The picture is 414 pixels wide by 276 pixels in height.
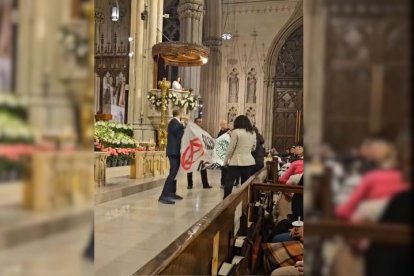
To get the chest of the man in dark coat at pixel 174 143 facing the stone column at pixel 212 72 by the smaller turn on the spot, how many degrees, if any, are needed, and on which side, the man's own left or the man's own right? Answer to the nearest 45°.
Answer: approximately 90° to the man's own left

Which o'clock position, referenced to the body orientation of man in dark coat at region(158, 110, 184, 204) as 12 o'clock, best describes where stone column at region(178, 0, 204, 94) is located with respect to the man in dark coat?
The stone column is roughly at 9 o'clock from the man in dark coat.

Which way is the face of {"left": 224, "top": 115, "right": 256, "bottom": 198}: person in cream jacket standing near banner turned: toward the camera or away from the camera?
away from the camera

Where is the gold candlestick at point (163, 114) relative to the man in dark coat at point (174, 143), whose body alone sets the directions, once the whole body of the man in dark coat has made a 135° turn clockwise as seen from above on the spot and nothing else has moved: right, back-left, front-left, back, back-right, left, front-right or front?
back-right

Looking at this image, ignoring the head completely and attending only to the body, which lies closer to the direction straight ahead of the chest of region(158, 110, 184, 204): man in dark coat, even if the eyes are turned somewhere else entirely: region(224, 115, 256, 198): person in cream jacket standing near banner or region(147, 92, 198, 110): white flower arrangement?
the person in cream jacket standing near banner

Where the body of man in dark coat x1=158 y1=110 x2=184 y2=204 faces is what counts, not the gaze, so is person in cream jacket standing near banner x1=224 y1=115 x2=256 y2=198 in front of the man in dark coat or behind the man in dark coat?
in front

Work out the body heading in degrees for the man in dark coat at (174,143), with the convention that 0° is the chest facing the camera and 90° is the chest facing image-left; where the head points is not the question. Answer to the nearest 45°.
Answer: approximately 270°

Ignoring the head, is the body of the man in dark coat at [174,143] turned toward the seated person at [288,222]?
no

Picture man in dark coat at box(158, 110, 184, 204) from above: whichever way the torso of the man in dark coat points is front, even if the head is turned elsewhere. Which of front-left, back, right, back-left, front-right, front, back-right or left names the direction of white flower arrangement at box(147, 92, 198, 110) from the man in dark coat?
left

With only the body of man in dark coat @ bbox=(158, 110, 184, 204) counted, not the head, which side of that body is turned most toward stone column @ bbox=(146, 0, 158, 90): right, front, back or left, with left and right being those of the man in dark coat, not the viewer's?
left
